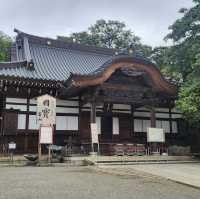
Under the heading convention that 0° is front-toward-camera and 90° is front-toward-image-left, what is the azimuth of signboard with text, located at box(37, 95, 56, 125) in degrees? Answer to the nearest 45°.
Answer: approximately 0°

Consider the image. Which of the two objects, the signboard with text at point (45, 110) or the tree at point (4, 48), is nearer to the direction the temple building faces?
the signboard with text

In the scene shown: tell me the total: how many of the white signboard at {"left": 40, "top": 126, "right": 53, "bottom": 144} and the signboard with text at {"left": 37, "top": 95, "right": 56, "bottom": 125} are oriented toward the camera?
2

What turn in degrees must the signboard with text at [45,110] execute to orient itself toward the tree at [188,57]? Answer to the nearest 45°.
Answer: approximately 90° to its left

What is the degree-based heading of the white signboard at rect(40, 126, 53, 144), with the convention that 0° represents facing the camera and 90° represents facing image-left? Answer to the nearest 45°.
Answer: approximately 0°

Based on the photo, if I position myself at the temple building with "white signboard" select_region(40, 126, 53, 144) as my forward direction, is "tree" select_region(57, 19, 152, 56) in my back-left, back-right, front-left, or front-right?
back-right

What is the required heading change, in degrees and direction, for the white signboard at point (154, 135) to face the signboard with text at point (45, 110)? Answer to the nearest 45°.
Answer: approximately 45° to its right

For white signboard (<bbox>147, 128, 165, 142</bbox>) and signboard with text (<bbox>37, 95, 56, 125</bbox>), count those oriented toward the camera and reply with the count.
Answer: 2

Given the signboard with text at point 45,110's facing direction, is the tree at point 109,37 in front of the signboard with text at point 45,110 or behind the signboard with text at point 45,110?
behind

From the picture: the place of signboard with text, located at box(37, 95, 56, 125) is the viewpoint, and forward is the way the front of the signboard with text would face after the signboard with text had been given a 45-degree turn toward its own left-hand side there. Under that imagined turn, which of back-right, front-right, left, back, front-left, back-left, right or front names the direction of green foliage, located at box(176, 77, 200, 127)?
front-left

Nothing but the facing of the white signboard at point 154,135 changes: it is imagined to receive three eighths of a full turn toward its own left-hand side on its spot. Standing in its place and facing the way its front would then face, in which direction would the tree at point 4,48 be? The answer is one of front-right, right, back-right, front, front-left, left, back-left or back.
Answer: left
